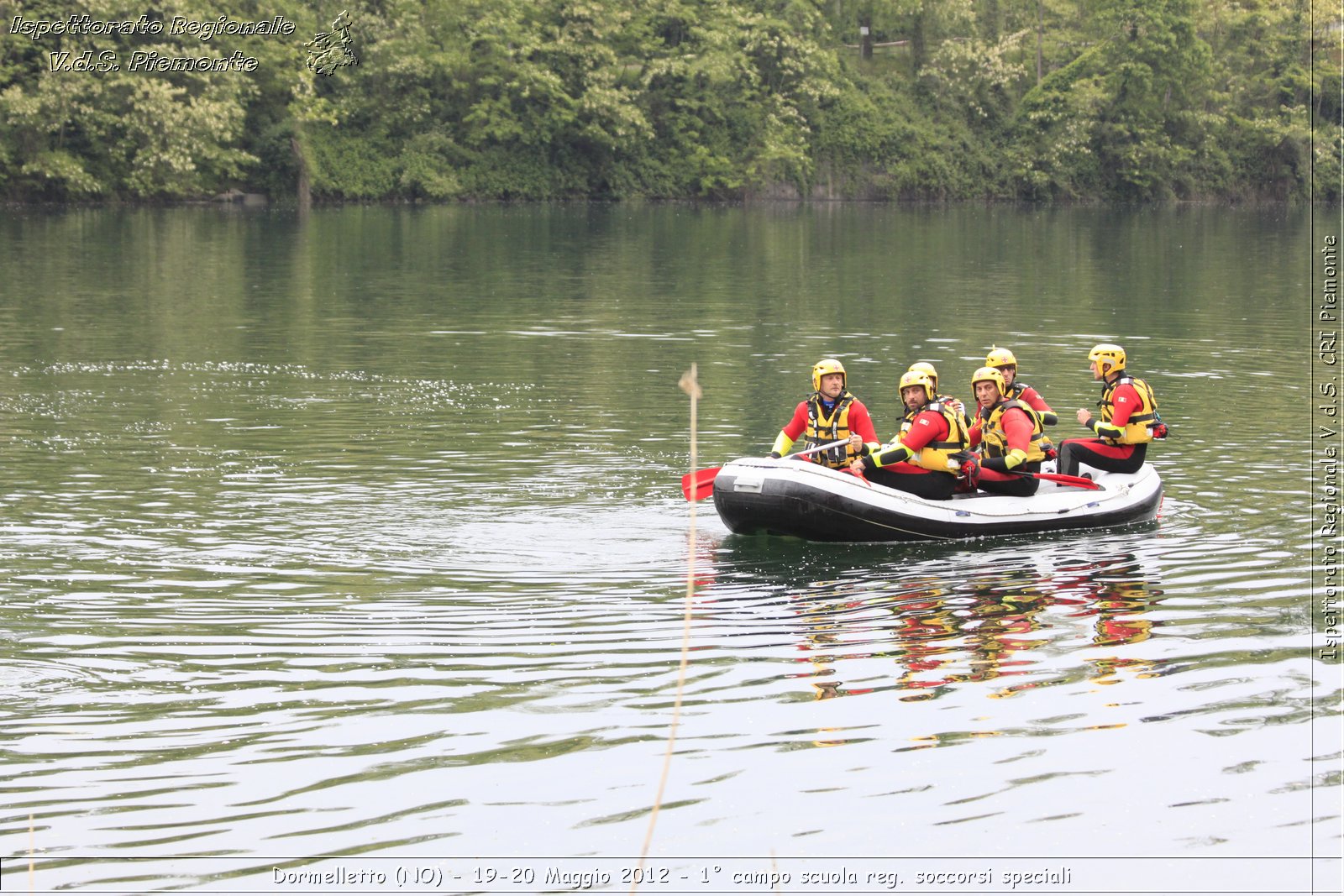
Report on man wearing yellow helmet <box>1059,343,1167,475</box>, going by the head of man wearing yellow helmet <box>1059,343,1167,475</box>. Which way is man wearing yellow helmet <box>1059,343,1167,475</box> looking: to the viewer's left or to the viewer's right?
to the viewer's left

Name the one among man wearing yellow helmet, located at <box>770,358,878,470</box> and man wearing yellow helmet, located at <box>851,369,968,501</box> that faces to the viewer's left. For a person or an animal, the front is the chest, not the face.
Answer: man wearing yellow helmet, located at <box>851,369,968,501</box>

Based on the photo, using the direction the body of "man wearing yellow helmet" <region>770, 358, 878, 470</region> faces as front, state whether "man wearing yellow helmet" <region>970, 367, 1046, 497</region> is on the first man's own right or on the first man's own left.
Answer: on the first man's own left

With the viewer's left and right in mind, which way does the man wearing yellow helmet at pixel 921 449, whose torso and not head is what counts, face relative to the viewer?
facing to the left of the viewer

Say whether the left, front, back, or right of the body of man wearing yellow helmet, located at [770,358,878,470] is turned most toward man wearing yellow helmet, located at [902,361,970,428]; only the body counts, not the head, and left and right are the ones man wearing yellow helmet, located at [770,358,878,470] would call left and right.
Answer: left

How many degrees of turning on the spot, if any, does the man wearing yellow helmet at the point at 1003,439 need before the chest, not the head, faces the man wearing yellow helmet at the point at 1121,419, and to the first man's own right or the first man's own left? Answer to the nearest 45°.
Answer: approximately 180°

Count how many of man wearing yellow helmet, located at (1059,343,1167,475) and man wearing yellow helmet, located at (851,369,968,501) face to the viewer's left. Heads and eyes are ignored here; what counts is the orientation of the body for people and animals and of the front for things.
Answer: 2

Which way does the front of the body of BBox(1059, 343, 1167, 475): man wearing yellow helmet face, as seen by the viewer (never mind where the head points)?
to the viewer's left

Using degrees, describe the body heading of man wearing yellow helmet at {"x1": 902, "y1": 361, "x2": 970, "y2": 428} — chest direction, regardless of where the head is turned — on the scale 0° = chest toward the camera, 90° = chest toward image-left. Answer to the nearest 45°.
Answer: approximately 45°
